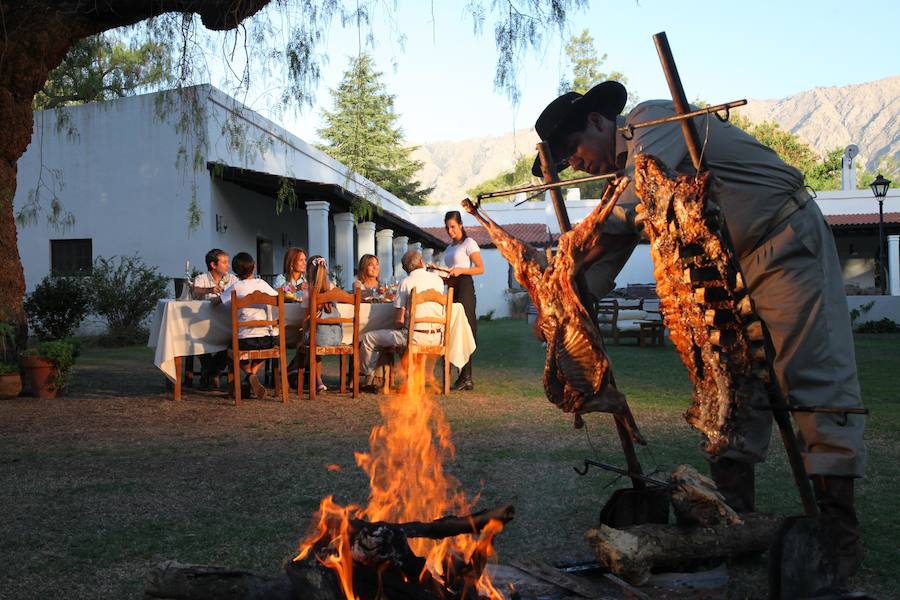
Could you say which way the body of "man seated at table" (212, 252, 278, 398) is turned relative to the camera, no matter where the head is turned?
away from the camera

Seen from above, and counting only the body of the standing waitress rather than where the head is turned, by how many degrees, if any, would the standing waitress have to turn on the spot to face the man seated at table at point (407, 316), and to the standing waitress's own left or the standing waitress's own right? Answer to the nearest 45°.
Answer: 0° — they already face them

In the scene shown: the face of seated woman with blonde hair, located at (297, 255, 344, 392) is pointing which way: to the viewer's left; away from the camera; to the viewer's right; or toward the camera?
away from the camera

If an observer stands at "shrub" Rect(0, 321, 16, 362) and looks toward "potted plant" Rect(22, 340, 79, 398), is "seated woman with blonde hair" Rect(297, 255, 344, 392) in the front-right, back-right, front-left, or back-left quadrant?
front-left

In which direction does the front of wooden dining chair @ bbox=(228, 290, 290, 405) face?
away from the camera

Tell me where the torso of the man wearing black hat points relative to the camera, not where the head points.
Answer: to the viewer's left

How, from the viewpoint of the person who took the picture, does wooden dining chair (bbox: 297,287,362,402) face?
facing away from the viewer and to the left of the viewer

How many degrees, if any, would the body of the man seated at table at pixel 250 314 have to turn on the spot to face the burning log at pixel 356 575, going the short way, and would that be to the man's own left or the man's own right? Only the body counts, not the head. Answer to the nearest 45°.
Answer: approximately 180°

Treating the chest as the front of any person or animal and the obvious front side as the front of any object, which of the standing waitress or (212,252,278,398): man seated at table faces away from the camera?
the man seated at table

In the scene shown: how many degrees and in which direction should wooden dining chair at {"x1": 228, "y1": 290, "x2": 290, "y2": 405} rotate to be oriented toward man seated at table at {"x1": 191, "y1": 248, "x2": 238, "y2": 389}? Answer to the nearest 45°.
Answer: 0° — it already faces them

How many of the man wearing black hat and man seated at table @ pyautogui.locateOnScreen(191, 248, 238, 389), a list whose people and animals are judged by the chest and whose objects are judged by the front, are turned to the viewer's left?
1

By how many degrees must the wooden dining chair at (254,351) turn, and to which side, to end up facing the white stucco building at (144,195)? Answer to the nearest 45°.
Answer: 0° — it already faces it

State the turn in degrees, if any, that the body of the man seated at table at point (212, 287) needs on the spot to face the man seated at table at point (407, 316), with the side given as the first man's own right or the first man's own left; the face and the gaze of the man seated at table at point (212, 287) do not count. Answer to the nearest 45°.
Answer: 0° — they already face them

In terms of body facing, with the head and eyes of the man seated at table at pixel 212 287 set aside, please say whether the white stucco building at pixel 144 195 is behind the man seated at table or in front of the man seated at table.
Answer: behind

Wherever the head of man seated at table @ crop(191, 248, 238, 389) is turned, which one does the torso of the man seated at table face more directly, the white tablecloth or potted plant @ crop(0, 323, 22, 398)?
the white tablecloth

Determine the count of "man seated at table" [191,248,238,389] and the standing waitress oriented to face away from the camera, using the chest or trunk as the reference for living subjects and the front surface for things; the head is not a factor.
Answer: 0

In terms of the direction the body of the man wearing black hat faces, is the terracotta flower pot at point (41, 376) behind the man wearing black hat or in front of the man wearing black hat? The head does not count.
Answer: in front
